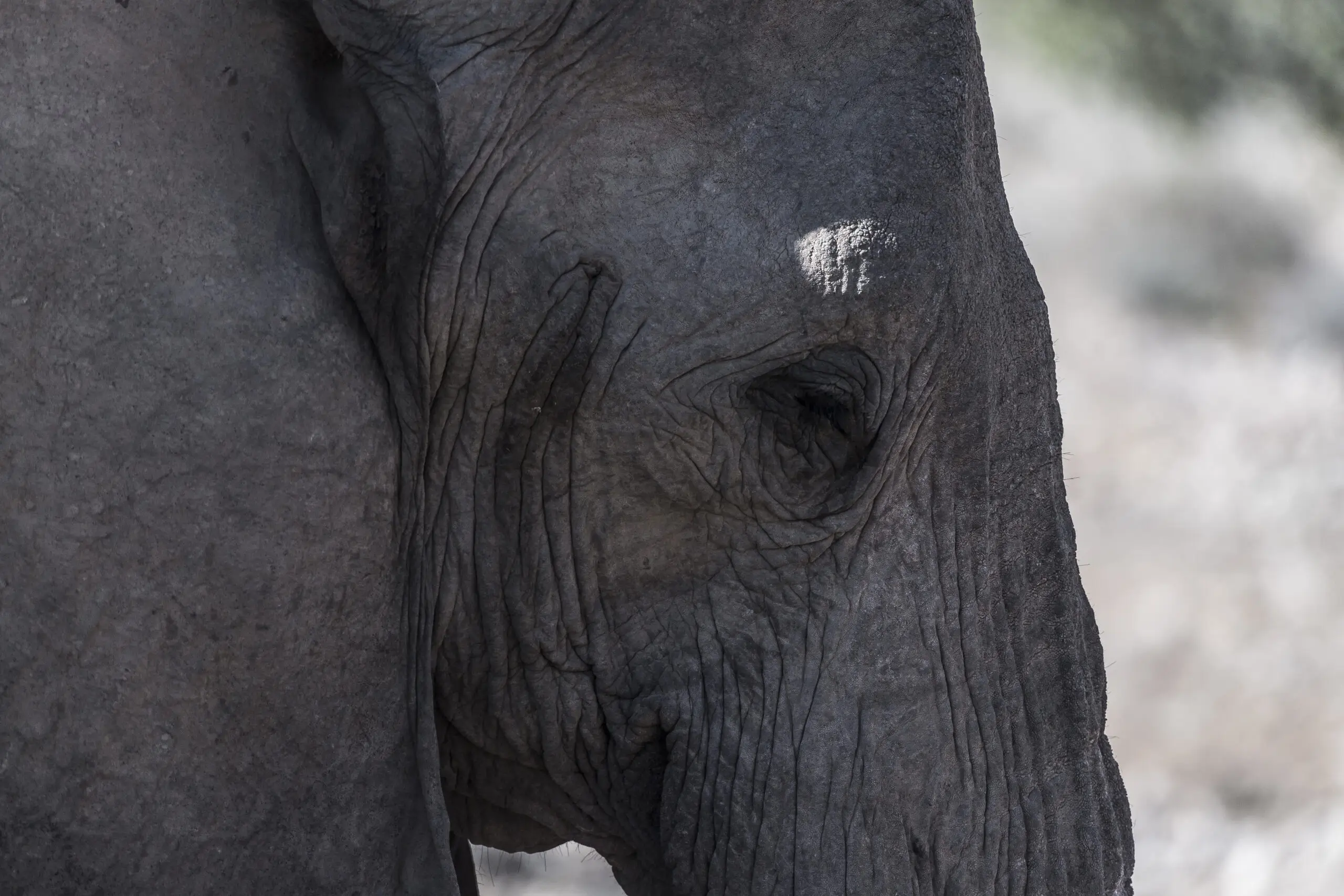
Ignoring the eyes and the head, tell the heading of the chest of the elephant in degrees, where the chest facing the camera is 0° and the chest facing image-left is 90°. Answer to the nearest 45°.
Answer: approximately 270°
